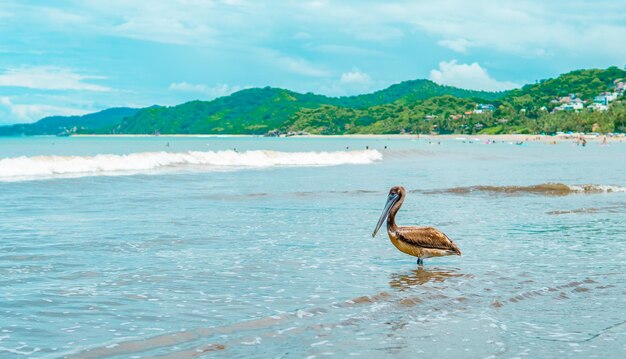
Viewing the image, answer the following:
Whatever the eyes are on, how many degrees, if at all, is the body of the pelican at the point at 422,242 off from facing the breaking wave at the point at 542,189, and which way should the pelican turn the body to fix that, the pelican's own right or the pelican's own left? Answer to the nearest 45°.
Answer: approximately 90° to the pelican's own right

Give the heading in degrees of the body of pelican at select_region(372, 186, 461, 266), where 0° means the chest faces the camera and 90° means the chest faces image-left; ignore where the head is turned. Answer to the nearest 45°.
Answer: approximately 90°
